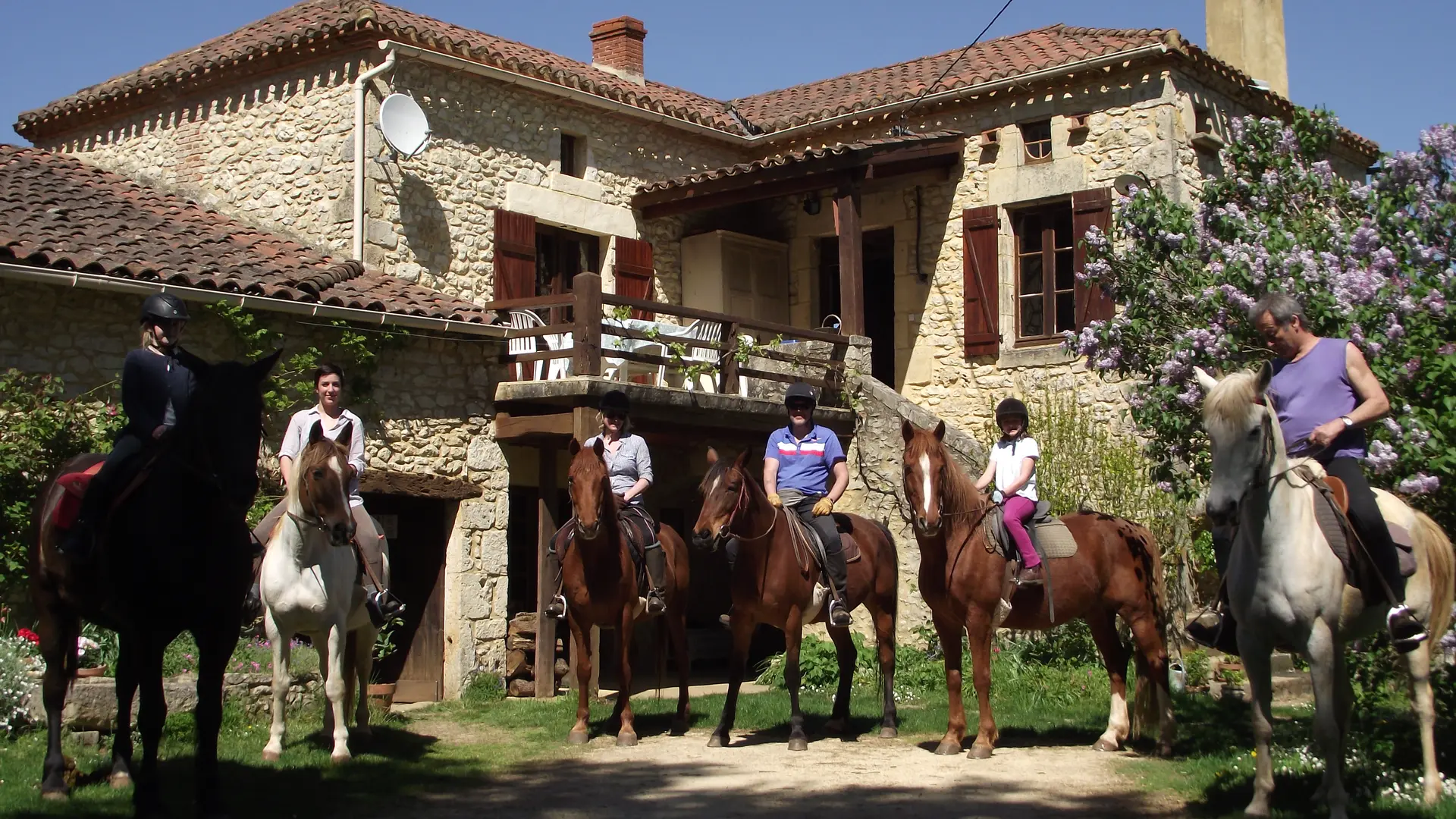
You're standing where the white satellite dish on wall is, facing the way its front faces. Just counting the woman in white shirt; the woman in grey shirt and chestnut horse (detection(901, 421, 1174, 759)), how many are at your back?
0

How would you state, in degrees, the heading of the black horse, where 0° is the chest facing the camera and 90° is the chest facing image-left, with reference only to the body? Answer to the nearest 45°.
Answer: approximately 315°

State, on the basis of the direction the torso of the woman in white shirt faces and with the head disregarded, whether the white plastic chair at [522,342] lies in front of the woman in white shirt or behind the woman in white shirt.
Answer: behind

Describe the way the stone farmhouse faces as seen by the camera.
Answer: facing the viewer

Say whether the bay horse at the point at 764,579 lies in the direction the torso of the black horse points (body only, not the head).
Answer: no

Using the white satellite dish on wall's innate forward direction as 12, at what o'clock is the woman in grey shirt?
The woman in grey shirt is roughly at 1 o'clock from the white satellite dish on wall.

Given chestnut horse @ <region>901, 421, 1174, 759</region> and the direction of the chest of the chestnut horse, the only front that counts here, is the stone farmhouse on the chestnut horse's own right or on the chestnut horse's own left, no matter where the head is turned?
on the chestnut horse's own right

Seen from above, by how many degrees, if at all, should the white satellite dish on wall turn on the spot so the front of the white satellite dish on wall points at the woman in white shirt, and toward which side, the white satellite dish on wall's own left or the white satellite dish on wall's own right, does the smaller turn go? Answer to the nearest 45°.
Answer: approximately 45° to the white satellite dish on wall's own right

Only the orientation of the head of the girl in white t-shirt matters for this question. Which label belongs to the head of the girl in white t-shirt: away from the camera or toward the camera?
toward the camera

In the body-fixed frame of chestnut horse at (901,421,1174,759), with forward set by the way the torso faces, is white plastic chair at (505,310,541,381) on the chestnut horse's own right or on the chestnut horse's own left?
on the chestnut horse's own right

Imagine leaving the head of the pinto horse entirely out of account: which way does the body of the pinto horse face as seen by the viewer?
toward the camera

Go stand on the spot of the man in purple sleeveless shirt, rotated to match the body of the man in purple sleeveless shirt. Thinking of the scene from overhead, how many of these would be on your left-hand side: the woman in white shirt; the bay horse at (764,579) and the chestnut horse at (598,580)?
0

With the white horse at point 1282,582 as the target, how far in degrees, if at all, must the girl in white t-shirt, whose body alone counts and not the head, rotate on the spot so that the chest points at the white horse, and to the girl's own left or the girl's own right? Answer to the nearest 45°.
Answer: approximately 45° to the girl's own left

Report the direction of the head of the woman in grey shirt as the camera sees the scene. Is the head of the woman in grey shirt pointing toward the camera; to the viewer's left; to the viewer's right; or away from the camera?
toward the camera

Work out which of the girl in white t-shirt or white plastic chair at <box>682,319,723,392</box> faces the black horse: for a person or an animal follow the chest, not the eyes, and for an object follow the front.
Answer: the girl in white t-shirt

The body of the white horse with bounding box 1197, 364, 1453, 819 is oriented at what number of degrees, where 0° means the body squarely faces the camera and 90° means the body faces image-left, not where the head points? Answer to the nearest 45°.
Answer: approximately 45°

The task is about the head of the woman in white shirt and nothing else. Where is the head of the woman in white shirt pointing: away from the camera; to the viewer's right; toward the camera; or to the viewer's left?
toward the camera

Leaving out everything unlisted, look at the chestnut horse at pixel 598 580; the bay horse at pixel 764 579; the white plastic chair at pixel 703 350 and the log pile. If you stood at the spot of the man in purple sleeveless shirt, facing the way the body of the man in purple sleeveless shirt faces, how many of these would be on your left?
0

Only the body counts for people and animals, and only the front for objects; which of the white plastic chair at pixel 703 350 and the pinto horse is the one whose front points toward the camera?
the pinto horse

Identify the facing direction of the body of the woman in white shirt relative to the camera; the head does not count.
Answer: toward the camera
